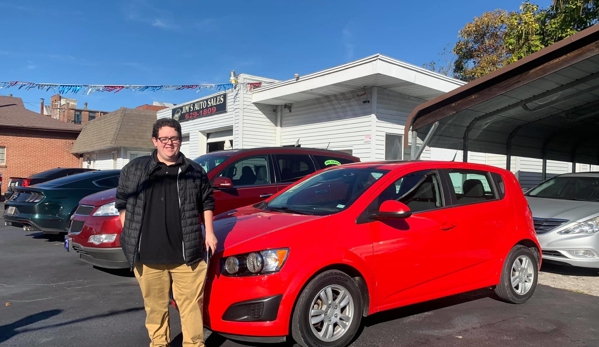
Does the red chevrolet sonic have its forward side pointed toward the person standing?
yes

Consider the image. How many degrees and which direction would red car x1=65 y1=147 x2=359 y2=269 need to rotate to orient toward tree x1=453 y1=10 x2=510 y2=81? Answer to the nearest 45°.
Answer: approximately 180°

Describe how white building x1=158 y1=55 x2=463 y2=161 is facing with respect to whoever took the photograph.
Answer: facing the viewer and to the left of the viewer

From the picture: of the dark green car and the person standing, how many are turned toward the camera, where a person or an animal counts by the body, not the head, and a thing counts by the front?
1

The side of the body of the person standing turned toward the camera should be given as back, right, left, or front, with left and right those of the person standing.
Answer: front

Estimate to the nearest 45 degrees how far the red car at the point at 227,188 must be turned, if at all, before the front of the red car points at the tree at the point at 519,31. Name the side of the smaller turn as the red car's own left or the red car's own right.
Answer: approximately 180°
